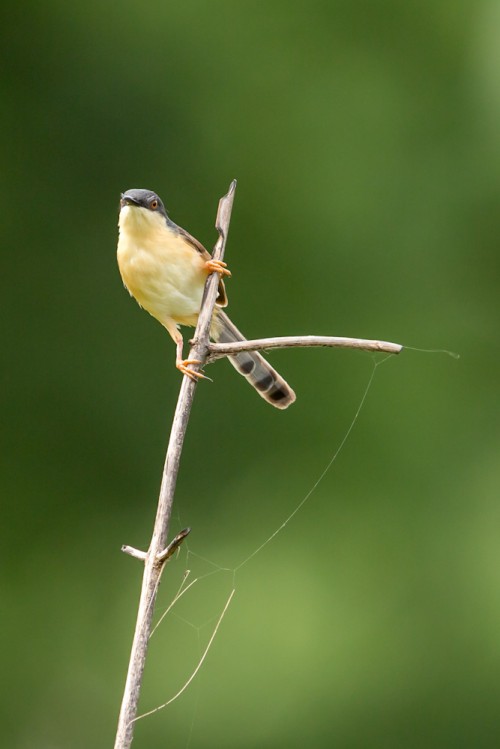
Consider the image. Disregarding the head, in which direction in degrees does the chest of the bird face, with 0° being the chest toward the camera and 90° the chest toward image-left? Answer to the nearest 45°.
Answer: approximately 45°
